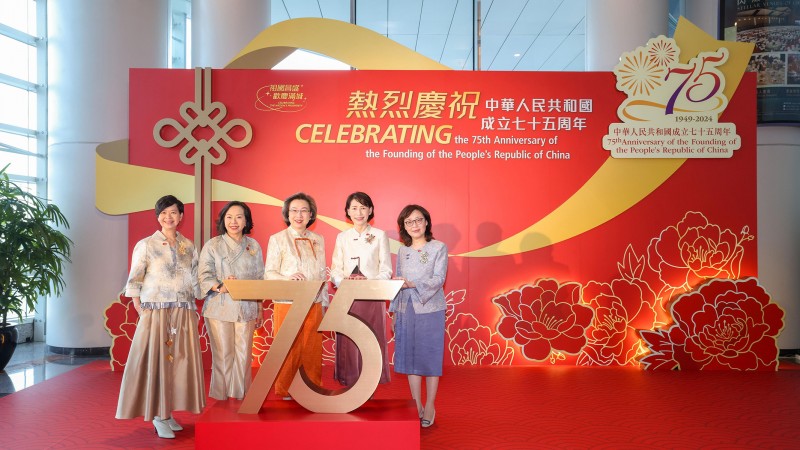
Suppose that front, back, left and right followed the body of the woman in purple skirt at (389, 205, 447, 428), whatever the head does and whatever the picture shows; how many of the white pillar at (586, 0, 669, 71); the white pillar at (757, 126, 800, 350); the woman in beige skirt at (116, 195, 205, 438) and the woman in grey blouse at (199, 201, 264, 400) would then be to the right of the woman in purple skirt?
2

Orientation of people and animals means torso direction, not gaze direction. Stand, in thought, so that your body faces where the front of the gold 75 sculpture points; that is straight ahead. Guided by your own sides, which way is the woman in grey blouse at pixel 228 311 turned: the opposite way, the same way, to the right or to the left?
the same way

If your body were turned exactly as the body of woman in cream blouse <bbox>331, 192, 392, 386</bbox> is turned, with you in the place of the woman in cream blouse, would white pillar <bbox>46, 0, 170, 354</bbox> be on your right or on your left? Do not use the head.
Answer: on your right

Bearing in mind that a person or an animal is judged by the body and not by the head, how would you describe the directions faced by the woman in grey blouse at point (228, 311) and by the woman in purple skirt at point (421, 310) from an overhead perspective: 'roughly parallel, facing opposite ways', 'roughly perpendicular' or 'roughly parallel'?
roughly parallel

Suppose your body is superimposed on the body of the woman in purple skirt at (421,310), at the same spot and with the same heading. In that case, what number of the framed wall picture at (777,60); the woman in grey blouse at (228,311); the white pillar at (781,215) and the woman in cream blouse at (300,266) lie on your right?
2

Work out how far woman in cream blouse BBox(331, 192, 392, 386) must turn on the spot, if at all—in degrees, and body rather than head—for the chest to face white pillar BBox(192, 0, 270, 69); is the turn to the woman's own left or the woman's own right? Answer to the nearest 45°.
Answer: approximately 135° to the woman's own right

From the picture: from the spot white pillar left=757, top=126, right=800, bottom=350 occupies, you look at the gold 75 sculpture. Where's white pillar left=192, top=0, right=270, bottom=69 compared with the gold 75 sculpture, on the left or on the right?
right

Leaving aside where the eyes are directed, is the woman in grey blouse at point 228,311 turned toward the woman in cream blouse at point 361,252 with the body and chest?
no

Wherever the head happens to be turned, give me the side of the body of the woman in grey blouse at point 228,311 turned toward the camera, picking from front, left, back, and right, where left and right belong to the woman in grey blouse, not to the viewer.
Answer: front

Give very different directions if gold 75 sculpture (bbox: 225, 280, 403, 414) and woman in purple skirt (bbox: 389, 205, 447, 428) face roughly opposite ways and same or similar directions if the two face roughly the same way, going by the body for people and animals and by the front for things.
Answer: same or similar directions

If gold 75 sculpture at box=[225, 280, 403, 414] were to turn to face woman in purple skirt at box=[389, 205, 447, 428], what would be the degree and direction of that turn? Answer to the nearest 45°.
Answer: approximately 135° to its left

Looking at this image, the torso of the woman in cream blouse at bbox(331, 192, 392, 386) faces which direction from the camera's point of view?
toward the camera

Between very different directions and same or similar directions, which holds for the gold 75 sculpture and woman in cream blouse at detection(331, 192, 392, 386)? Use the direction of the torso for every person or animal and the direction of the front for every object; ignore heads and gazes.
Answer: same or similar directions

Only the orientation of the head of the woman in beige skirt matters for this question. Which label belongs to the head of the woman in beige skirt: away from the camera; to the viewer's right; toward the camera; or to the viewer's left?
toward the camera

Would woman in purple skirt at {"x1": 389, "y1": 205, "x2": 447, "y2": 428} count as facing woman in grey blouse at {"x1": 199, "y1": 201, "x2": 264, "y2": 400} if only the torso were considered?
no

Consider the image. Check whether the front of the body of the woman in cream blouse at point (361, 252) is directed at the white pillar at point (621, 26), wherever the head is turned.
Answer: no

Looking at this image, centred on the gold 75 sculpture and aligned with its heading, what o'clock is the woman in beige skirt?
The woman in beige skirt is roughly at 4 o'clock from the gold 75 sculpture.

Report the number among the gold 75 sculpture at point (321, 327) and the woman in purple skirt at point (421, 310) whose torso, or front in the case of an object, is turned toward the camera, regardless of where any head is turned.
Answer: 2

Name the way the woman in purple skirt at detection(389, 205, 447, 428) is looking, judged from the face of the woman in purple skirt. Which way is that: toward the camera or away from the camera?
toward the camera
